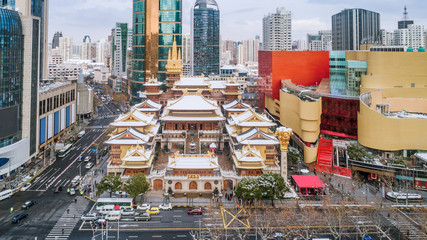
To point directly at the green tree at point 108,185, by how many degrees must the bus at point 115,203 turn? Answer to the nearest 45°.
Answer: approximately 90° to its right

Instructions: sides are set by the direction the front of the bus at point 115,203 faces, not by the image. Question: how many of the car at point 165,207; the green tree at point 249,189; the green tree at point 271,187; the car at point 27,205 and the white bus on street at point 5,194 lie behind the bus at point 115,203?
3

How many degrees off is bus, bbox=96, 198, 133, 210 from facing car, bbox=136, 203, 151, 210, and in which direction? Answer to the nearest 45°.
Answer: approximately 135° to its left

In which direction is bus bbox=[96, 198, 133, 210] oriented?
to the viewer's left

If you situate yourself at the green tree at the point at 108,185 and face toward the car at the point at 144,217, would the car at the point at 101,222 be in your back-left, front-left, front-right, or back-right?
front-right

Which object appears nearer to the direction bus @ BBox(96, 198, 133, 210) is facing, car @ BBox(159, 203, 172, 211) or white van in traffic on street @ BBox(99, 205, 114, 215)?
the white van in traffic on street

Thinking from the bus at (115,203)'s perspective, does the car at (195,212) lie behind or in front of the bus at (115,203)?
behind

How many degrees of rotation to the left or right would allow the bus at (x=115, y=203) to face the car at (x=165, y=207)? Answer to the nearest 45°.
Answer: approximately 180°

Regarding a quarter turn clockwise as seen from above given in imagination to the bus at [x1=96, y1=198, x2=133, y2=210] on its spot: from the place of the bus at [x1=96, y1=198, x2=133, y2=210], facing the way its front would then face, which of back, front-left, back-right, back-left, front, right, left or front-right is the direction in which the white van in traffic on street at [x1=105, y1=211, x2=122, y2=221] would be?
back
